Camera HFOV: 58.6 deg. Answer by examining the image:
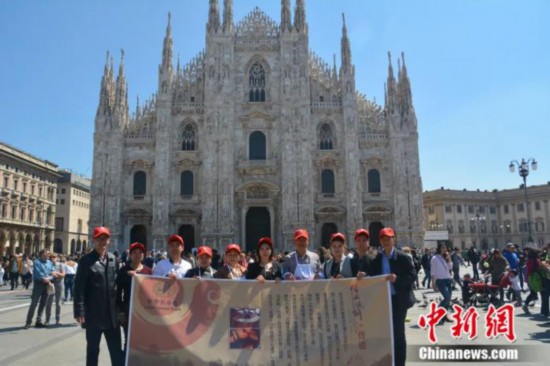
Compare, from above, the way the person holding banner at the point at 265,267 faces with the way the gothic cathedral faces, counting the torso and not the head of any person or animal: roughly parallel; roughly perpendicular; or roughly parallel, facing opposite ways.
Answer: roughly parallel

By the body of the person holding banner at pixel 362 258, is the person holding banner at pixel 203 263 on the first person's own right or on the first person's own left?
on the first person's own right

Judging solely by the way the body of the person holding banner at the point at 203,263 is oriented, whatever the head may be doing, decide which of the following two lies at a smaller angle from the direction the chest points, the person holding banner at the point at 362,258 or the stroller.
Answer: the person holding banner

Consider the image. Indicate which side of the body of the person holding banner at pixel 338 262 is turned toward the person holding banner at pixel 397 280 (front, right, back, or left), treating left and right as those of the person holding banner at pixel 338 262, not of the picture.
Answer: left

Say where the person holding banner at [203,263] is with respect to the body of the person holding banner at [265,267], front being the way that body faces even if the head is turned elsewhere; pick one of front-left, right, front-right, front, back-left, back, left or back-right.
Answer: right

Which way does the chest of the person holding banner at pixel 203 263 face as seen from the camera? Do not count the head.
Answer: toward the camera

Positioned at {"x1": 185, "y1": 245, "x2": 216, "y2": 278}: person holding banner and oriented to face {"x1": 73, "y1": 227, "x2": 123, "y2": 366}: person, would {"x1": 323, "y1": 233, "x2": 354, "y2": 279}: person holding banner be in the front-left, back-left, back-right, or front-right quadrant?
back-left

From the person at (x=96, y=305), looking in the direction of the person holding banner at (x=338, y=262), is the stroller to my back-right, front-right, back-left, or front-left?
front-left

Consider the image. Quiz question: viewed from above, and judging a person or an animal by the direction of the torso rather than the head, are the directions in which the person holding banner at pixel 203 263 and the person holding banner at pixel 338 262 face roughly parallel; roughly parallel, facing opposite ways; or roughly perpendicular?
roughly parallel

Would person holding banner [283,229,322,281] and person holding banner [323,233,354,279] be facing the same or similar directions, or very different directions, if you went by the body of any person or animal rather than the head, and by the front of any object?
same or similar directions

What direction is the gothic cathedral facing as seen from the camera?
toward the camera

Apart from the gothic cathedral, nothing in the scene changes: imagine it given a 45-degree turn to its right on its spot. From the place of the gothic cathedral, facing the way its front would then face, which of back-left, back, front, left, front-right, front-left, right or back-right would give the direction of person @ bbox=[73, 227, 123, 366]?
front-left

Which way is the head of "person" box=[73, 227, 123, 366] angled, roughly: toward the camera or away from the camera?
toward the camera

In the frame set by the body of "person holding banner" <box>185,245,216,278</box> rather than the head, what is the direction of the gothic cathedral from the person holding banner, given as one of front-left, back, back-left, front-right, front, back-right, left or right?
back

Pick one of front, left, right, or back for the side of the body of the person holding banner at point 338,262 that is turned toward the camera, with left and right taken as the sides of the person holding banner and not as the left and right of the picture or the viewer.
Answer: front

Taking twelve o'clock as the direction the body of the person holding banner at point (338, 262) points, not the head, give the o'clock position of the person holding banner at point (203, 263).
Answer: the person holding banner at point (203, 263) is roughly at 3 o'clock from the person holding banner at point (338, 262).

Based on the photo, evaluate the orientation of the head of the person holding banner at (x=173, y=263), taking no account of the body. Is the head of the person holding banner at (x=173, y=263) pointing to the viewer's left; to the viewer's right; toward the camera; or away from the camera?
toward the camera

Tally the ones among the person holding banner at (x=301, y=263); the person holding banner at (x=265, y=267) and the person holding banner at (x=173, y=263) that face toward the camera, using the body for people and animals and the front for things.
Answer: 3
